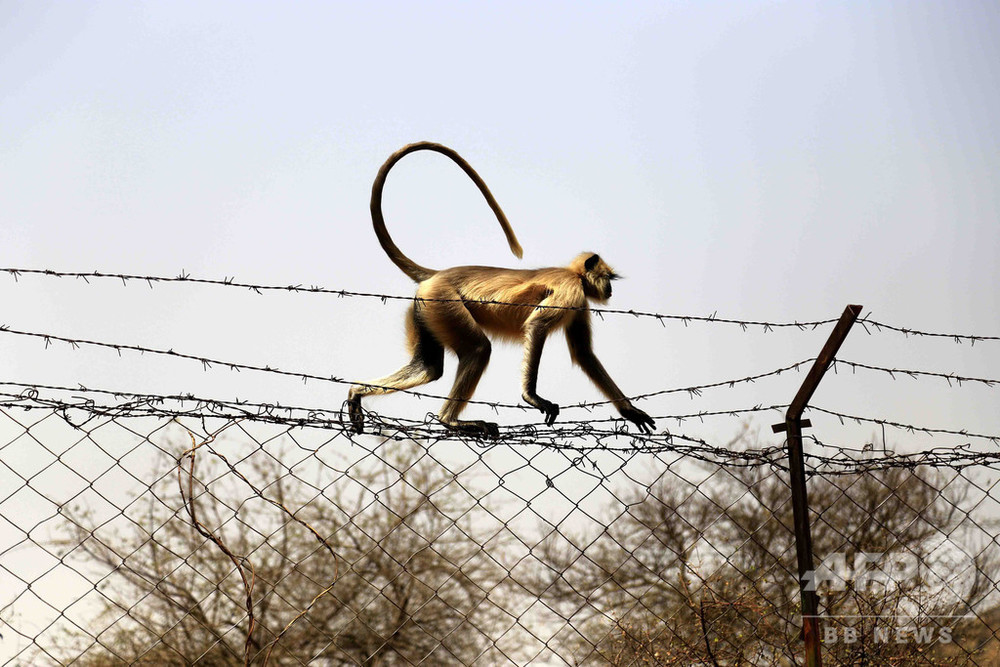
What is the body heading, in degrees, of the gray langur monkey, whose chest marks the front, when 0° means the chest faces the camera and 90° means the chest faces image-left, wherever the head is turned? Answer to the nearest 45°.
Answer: approximately 270°

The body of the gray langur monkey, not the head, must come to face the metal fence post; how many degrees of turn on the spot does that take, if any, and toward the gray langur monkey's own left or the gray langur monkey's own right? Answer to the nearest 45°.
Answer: approximately 45° to the gray langur monkey's own right
